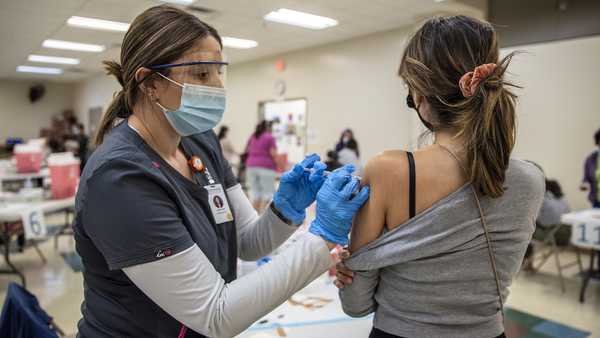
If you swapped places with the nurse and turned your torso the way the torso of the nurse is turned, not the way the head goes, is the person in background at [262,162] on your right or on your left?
on your left

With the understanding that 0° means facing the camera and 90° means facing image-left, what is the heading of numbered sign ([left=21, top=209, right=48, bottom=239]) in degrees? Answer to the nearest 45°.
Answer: approximately 0°

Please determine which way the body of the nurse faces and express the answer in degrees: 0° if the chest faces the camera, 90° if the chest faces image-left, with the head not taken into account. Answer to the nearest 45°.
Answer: approximately 315°

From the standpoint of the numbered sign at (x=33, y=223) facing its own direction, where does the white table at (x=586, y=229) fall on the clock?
The white table is roughly at 10 o'clock from the numbered sign.

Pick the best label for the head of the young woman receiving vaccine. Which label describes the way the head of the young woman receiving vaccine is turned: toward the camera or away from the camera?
away from the camera

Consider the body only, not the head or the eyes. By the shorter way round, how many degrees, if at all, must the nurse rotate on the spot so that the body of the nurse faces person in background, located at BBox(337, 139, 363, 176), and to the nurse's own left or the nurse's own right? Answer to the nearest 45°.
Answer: approximately 135° to the nurse's own left

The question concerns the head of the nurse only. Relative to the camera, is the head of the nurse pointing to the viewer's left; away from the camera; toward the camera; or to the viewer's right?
to the viewer's right
